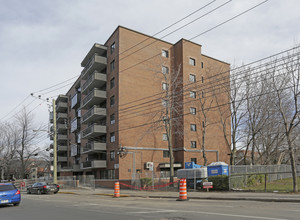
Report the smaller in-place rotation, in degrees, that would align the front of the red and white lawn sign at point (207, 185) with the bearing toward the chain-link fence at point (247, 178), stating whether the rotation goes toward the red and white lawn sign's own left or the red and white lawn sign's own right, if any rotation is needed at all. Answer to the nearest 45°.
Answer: approximately 135° to the red and white lawn sign's own left

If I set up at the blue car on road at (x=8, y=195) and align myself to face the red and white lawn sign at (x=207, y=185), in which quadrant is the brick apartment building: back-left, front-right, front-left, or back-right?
front-left

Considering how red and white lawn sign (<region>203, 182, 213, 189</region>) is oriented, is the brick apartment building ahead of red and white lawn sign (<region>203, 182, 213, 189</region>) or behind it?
behind

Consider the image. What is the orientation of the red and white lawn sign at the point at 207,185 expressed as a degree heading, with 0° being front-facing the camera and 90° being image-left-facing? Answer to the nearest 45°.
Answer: approximately 0°

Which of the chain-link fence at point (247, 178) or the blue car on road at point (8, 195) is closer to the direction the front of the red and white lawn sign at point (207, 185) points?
the blue car on road
